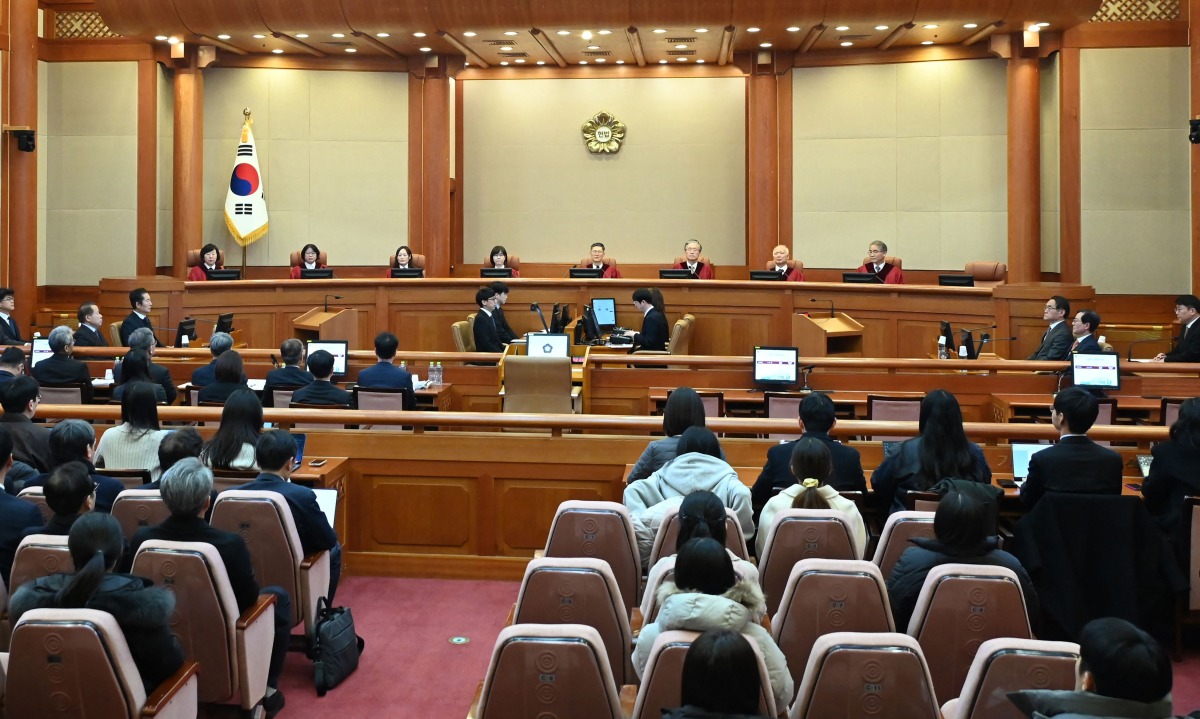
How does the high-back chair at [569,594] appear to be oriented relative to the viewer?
away from the camera

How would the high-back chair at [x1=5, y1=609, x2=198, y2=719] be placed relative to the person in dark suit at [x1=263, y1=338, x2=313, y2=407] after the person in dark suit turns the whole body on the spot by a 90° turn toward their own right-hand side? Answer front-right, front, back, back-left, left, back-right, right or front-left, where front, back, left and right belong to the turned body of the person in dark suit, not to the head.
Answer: right

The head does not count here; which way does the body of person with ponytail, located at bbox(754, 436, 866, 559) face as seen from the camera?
away from the camera

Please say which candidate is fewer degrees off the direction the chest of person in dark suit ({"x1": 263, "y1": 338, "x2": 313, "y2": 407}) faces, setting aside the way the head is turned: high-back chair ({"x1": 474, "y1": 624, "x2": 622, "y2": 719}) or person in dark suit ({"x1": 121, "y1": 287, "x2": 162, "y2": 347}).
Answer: the person in dark suit

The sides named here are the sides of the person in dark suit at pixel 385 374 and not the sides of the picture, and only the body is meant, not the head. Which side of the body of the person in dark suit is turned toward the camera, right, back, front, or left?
back

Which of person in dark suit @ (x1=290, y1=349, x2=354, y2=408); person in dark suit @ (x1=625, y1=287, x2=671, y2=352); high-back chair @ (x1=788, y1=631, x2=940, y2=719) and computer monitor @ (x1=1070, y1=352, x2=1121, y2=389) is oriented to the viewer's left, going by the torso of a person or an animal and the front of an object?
person in dark suit @ (x1=625, y1=287, x2=671, y2=352)

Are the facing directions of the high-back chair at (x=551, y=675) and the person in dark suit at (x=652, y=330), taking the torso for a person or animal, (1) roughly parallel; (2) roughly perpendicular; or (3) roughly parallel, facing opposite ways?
roughly perpendicular

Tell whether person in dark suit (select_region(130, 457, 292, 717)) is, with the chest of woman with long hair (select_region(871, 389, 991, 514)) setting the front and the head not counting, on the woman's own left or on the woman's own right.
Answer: on the woman's own left

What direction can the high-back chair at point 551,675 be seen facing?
away from the camera

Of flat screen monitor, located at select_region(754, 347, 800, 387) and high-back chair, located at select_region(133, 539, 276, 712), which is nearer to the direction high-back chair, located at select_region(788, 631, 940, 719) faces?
the flat screen monitor

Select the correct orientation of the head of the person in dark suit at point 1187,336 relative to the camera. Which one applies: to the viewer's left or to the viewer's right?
to the viewer's left

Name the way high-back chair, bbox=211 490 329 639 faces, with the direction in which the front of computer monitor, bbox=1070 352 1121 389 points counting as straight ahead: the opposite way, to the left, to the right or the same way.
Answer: the opposite way

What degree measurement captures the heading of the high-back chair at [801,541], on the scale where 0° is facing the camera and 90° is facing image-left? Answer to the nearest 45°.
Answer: approximately 180°

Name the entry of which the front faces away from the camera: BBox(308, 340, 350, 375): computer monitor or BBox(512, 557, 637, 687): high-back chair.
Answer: the high-back chair

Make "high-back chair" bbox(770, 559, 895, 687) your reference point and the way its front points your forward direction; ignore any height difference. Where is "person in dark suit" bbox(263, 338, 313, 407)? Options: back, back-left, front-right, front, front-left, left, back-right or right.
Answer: front-left

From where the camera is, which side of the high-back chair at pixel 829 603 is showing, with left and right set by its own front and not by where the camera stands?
back
